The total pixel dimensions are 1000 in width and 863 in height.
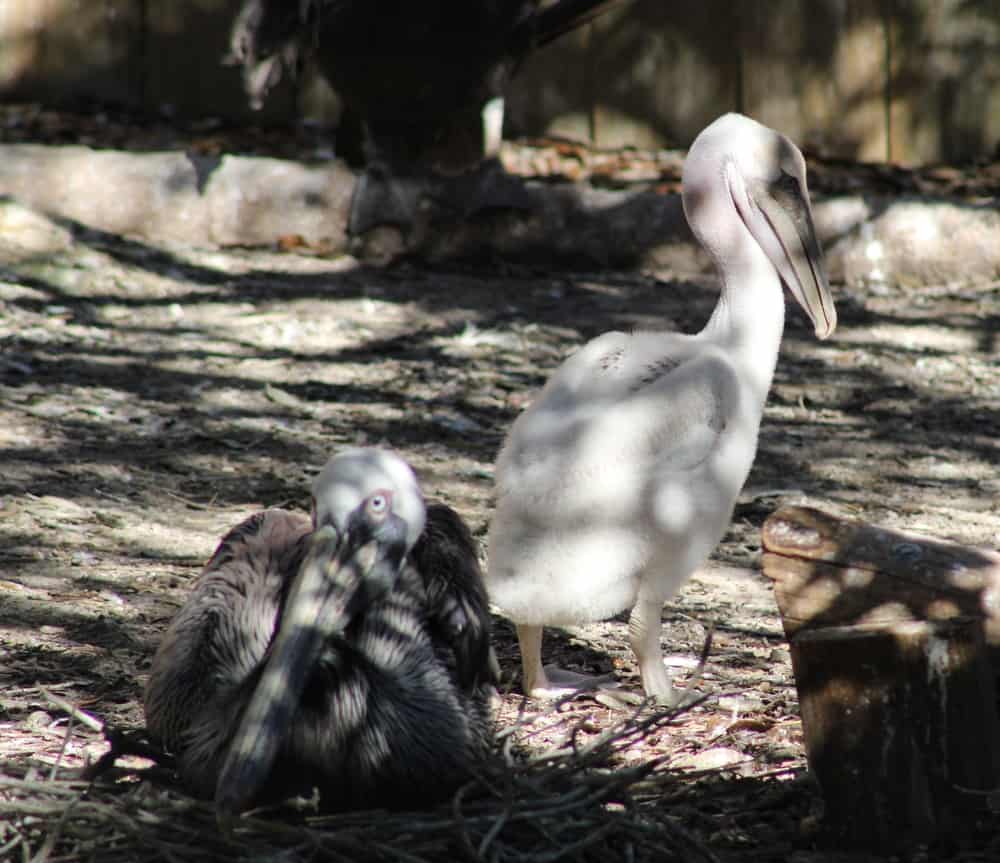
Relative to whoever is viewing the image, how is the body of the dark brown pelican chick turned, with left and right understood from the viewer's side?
facing the viewer

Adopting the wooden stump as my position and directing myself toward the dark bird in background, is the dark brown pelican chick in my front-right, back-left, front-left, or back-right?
front-left

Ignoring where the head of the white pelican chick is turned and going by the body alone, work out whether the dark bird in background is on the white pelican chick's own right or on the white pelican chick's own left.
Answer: on the white pelican chick's own left

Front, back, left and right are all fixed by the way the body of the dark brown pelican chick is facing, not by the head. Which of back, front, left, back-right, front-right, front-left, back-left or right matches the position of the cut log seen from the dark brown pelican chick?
left

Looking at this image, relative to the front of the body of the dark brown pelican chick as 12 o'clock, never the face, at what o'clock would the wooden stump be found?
The wooden stump is roughly at 10 o'clock from the dark brown pelican chick.

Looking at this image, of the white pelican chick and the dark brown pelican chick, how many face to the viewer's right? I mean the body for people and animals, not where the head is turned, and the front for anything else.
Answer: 1

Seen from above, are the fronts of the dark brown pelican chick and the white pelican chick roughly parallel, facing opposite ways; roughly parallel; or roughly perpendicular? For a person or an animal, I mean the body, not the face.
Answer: roughly perpendicular

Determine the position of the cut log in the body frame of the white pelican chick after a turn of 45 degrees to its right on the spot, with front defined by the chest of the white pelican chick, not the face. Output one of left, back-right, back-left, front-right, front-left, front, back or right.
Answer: front

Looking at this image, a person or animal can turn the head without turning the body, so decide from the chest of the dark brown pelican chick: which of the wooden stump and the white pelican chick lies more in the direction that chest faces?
the wooden stump

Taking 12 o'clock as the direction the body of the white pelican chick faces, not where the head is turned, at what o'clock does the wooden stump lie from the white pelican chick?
The wooden stump is roughly at 2 o'clock from the white pelican chick.

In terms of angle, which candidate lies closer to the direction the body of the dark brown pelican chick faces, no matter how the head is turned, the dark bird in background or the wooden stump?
the wooden stump

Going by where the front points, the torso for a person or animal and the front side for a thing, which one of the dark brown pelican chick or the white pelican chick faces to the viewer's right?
the white pelican chick

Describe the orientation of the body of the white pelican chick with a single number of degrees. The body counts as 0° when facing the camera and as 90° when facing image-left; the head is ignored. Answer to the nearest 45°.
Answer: approximately 270°
